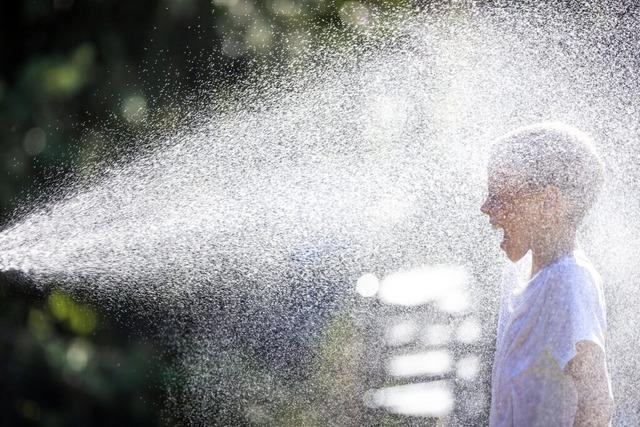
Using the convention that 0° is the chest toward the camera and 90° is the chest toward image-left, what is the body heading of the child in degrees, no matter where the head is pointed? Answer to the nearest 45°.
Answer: approximately 90°

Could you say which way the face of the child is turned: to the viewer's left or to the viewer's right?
to the viewer's left
